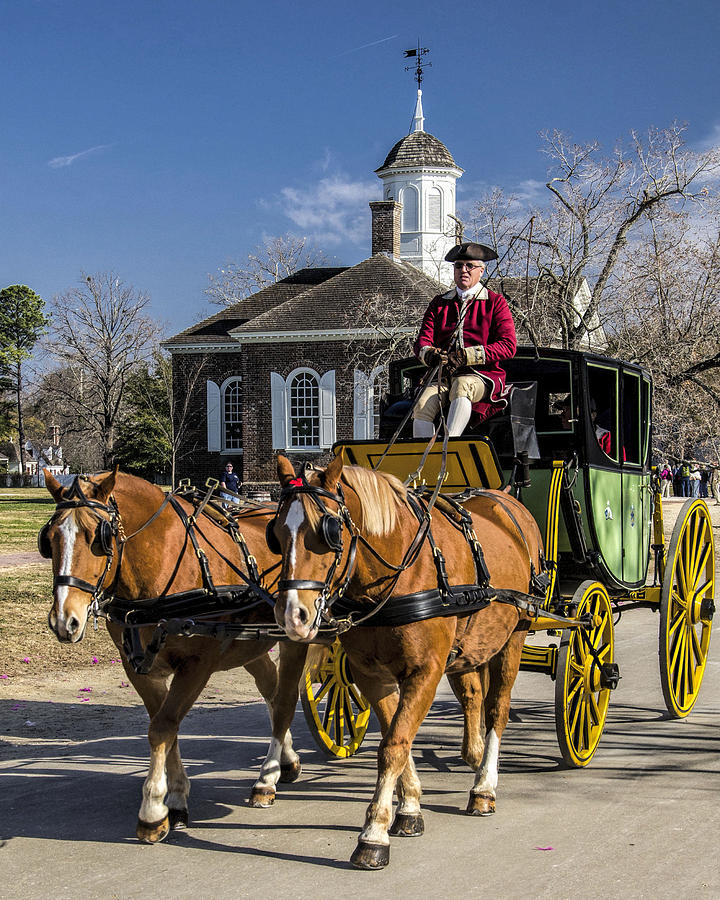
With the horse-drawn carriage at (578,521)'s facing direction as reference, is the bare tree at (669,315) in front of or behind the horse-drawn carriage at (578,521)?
behind

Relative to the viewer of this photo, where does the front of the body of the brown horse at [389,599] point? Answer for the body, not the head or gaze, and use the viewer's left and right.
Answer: facing the viewer and to the left of the viewer

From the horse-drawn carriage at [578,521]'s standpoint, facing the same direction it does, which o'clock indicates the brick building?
The brick building is roughly at 4 o'clock from the horse-drawn carriage.

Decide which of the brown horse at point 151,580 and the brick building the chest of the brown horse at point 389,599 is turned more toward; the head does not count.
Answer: the brown horse

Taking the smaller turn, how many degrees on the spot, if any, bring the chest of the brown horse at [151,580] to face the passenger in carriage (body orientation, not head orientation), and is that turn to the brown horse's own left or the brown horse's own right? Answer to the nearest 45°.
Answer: approximately 180°

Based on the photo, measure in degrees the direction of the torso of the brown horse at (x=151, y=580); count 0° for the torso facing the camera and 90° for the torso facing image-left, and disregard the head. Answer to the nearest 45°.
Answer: approximately 45°

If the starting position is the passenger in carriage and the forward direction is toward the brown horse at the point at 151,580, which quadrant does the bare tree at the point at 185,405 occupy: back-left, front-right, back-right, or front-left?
back-right

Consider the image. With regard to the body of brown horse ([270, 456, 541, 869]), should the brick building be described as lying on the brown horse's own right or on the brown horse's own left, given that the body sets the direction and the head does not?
on the brown horse's own right
